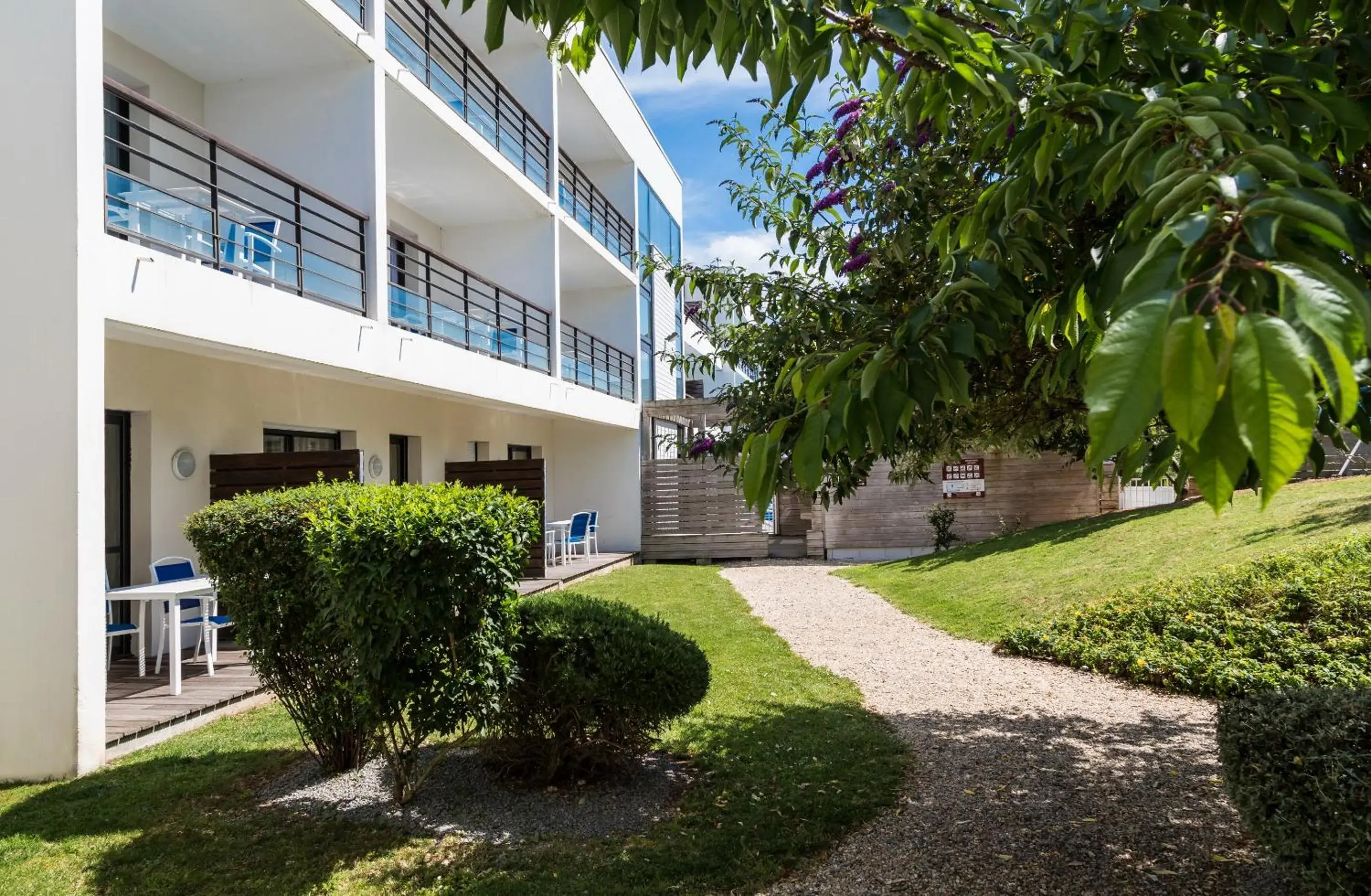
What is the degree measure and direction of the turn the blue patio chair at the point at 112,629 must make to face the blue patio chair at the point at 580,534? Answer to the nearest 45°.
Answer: approximately 45° to its left

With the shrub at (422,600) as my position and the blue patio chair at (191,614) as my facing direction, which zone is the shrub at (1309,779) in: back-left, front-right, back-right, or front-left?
back-right

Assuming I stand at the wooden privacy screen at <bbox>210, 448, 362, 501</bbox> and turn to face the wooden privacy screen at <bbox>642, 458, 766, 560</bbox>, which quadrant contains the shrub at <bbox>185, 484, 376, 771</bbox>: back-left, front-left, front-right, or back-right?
back-right

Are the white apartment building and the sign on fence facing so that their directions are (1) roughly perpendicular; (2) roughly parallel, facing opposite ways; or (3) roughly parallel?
roughly perpendicular

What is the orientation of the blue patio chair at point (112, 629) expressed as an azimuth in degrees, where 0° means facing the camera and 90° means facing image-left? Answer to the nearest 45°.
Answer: approximately 270°

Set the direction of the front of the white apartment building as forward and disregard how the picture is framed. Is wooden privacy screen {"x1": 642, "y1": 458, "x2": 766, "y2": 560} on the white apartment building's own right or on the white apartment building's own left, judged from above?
on the white apartment building's own left

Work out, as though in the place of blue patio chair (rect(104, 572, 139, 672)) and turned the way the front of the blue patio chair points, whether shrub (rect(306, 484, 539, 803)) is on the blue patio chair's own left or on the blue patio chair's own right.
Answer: on the blue patio chair's own right

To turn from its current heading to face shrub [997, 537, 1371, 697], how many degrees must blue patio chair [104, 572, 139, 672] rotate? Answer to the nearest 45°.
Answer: approximately 45° to its right

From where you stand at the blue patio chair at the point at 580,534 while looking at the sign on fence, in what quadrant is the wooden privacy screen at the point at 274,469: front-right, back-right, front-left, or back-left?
back-right

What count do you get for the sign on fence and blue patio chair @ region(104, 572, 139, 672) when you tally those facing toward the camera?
1

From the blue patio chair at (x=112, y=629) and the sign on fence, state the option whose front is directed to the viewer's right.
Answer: the blue patio chair

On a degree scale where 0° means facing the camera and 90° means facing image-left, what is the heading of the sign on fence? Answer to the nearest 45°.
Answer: approximately 0°

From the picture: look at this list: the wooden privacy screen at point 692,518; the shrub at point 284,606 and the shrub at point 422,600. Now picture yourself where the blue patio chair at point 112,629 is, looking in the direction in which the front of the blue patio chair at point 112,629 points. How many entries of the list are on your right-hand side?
2

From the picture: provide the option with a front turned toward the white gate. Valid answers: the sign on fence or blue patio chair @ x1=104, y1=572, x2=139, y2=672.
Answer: the blue patio chair

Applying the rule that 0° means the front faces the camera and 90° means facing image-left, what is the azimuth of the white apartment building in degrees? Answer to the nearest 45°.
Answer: approximately 315°
